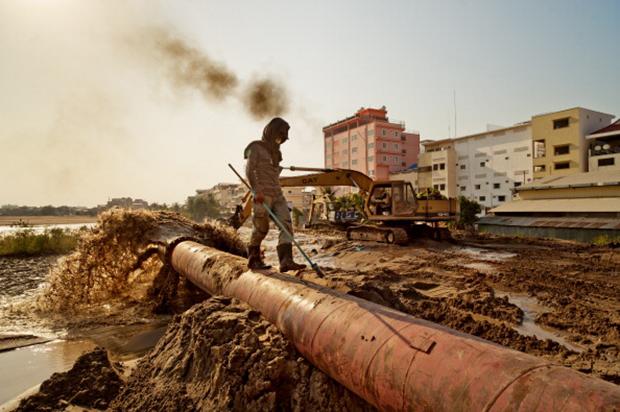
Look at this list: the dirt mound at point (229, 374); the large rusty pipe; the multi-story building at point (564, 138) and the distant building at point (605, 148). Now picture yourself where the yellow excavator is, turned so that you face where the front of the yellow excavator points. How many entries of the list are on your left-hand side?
2

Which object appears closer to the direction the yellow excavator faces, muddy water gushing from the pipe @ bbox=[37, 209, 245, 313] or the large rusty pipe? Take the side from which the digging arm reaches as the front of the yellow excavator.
the muddy water gushing from the pipe

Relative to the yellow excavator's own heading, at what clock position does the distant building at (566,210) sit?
The distant building is roughly at 5 o'clock from the yellow excavator.

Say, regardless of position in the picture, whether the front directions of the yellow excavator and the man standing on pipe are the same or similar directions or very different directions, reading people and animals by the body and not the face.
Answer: very different directions

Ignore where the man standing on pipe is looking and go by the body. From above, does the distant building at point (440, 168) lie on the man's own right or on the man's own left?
on the man's own left

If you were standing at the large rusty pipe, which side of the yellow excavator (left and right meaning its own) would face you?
left

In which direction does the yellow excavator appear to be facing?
to the viewer's left

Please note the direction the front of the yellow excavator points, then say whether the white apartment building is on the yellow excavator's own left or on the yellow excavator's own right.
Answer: on the yellow excavator's own right

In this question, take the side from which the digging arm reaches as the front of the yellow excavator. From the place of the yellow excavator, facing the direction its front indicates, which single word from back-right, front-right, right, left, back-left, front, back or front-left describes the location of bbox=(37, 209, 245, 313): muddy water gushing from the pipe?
front-left

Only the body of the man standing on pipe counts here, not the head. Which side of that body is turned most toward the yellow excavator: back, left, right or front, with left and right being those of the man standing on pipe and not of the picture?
left
